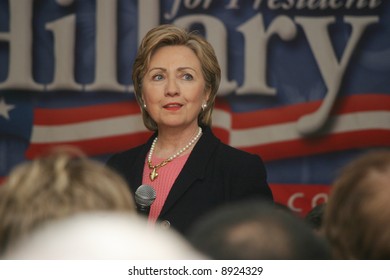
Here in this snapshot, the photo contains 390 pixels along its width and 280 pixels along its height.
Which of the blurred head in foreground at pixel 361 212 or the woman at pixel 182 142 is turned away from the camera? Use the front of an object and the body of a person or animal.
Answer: the blurred head in foreground

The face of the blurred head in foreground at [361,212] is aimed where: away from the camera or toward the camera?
away from the camera

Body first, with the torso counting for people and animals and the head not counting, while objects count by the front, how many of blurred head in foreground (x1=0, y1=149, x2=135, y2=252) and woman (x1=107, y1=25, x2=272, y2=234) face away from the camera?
1

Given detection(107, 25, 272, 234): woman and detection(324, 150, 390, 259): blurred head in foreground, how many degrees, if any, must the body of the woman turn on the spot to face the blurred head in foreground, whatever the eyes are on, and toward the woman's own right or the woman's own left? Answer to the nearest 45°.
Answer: approximately 45° to the woman's own left

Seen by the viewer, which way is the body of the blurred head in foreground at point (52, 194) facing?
away from the camera

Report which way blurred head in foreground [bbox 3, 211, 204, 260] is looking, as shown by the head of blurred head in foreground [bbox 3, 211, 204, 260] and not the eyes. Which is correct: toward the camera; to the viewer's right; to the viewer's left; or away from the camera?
away from the camera

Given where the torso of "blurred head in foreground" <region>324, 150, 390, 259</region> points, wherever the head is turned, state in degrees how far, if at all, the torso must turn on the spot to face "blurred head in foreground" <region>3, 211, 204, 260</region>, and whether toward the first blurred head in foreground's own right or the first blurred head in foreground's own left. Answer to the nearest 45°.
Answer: approximately 135° to the first blurred head in foreground's own left

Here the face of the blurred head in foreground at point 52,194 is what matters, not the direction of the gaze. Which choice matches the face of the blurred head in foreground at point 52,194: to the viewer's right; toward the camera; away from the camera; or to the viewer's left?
away from the camera

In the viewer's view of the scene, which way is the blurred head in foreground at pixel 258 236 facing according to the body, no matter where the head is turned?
away from the camera

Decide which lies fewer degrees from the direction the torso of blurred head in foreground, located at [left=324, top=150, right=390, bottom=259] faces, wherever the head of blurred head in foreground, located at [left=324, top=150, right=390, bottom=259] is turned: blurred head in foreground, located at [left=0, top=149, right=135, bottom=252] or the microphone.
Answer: the microphone

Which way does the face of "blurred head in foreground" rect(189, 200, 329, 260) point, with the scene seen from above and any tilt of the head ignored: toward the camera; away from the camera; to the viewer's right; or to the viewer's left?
away from the camera

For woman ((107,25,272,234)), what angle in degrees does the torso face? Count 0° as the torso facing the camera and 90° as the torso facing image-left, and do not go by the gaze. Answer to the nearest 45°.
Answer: approximately 45°

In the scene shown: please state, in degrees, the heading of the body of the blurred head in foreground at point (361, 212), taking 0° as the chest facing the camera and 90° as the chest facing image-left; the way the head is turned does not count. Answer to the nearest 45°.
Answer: approximately 180°
